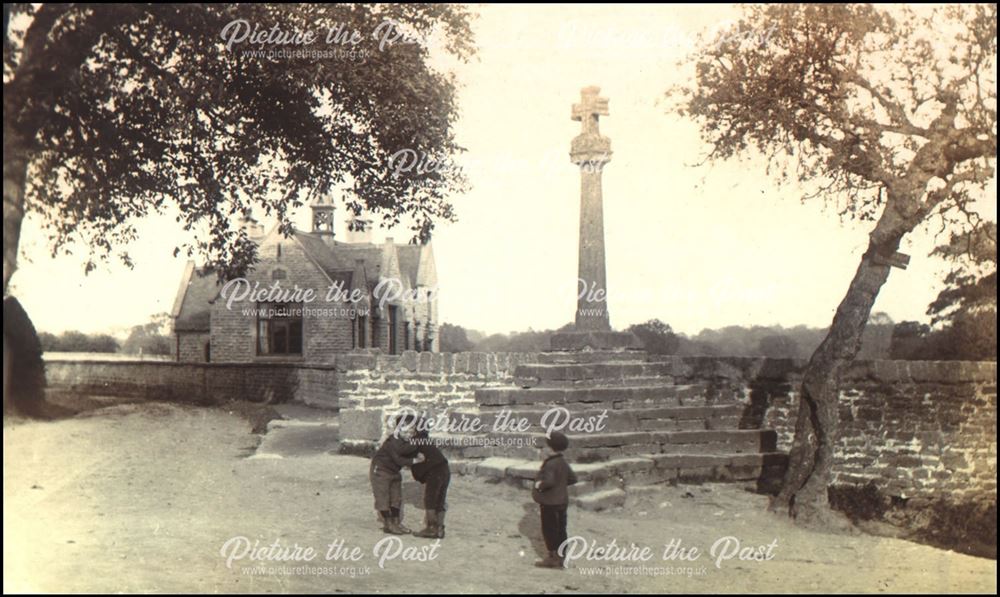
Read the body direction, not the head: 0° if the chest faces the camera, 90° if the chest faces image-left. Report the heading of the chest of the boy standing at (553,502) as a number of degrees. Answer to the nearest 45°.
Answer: approximately 90°

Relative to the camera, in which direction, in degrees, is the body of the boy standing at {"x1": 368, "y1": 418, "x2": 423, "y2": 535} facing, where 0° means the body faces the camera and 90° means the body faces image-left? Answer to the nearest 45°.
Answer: approximately 270°

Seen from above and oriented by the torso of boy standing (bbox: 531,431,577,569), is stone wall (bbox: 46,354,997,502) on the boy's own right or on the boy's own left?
on the boy's own right

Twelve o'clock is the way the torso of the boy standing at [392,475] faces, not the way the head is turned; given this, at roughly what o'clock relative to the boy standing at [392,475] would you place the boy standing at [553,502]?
the boy standing at [553,502] is roughly at 1 o'clock from the boy standing at [392,475].

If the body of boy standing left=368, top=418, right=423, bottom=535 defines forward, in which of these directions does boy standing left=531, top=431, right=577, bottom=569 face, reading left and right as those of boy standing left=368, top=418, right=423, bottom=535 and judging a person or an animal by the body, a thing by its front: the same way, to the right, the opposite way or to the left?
the opposite way

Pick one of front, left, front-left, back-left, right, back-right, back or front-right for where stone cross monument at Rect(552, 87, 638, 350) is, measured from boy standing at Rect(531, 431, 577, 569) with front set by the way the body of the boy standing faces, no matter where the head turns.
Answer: right

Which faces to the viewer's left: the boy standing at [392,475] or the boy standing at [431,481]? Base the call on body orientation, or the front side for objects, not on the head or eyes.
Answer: the boy standing at [431,481]

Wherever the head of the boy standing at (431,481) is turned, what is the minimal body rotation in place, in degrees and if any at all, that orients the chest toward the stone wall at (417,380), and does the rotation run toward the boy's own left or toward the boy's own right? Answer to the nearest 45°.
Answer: approximately 90° to the boy's own right

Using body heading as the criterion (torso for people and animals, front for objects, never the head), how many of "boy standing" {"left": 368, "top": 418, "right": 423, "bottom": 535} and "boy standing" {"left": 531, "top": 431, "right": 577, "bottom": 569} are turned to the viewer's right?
1

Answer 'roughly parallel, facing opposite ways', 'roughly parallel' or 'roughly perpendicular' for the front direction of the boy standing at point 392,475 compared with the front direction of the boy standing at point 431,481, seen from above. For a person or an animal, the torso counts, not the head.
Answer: roughly parallel, facing opposite ways

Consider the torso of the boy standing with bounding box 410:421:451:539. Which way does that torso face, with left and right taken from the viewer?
facing to the left of the viewer
